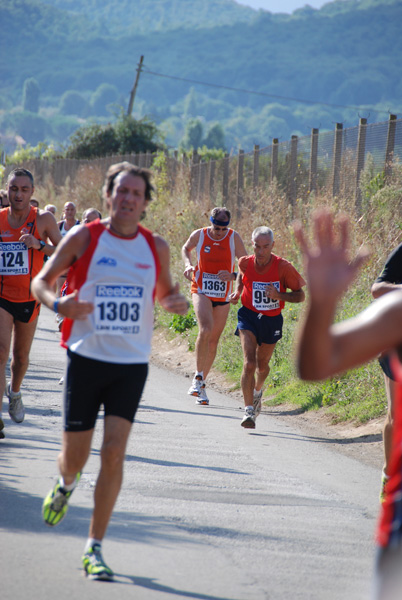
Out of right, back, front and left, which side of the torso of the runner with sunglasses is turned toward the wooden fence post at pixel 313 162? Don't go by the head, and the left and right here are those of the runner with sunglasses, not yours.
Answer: back

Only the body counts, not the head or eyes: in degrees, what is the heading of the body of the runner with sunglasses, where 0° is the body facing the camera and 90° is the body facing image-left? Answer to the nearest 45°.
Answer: approximately 0°

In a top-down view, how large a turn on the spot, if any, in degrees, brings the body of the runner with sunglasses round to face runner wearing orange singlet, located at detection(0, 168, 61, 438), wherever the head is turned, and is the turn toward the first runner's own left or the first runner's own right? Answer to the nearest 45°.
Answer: approximately 45° to the first runner's own right

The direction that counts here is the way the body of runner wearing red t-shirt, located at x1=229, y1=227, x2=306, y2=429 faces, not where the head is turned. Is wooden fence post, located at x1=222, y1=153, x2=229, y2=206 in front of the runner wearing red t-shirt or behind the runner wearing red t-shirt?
behind

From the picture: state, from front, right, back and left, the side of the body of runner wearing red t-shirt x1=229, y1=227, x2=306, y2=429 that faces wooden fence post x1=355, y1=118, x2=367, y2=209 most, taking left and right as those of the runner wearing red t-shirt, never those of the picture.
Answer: back

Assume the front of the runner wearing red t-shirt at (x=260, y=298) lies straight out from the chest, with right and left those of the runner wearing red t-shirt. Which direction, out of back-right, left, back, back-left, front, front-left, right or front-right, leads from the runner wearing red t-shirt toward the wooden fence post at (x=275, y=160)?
back

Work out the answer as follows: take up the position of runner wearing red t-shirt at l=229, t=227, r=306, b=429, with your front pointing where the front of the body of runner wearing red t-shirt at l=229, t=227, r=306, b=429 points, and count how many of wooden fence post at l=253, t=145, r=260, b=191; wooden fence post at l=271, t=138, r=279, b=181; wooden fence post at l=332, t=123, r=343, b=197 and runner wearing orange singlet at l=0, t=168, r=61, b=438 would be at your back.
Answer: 3

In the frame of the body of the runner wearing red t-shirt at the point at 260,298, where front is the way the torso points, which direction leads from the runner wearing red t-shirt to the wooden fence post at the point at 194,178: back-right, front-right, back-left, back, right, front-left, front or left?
back

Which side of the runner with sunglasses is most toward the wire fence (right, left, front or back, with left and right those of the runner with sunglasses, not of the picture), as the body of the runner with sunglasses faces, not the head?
back

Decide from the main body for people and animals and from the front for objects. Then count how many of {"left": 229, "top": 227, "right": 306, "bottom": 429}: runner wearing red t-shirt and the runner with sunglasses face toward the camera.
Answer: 2

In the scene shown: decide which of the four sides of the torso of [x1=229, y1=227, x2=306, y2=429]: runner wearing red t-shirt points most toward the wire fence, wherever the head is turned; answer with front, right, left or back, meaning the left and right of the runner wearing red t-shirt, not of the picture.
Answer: back

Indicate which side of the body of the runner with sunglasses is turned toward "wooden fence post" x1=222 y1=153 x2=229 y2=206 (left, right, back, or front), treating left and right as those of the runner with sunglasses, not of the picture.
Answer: back
